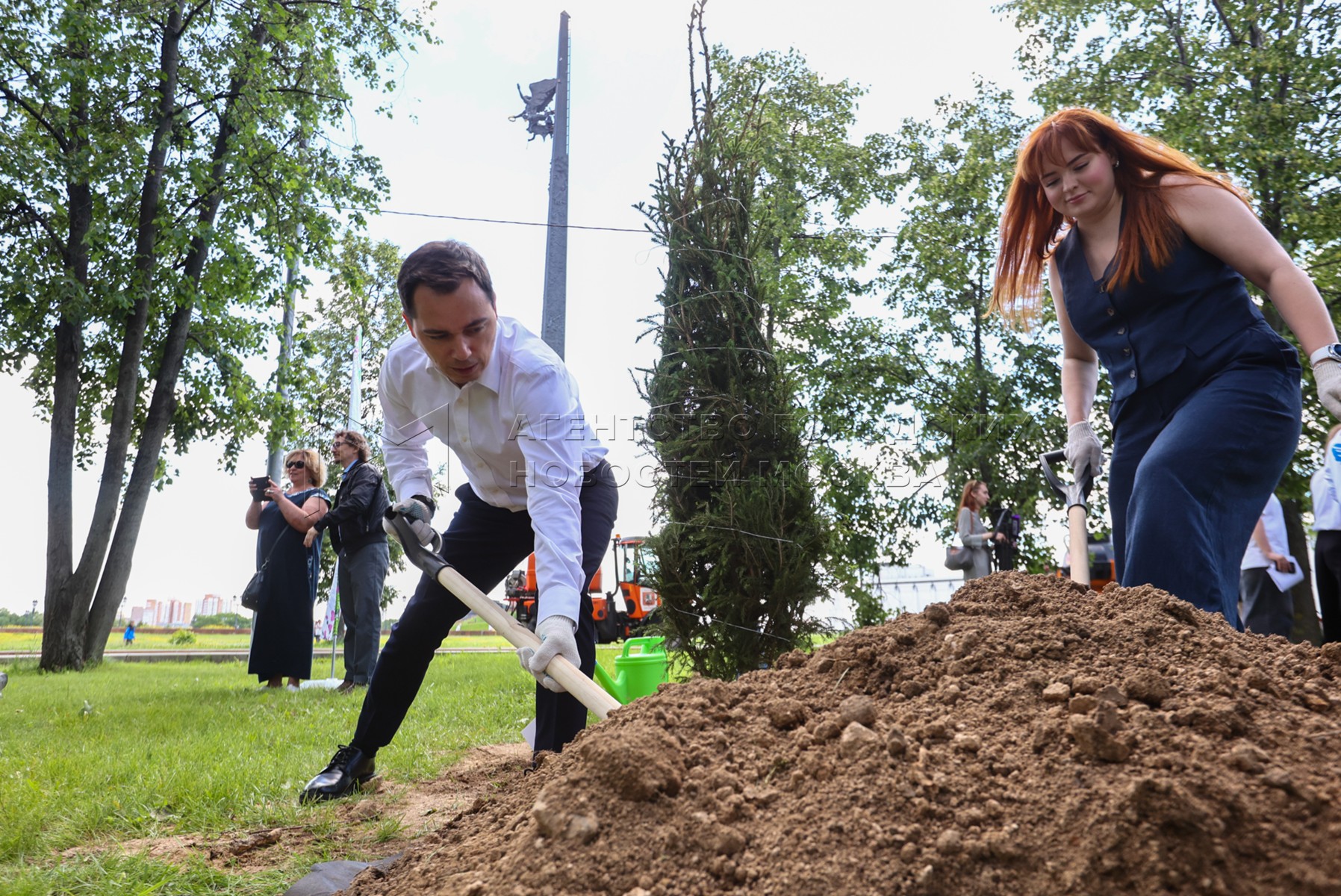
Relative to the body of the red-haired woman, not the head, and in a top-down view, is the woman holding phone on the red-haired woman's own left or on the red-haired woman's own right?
on the red-haired woman's own right

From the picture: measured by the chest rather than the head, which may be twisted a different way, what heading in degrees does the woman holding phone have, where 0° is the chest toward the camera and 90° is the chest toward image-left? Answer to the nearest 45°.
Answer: approximately 45°

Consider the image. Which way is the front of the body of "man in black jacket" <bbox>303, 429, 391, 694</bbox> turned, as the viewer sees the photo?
to the viewer's left

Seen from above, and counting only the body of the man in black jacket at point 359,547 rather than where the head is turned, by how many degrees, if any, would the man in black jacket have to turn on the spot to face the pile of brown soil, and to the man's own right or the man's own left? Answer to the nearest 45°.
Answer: approximately 90° to the man's own left

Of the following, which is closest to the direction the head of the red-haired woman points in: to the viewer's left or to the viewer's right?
to the viewer's left

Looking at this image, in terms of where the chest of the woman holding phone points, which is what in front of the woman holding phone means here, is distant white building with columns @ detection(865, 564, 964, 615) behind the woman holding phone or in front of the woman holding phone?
behind

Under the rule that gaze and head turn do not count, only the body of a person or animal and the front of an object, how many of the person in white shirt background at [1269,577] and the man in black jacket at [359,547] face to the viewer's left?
1

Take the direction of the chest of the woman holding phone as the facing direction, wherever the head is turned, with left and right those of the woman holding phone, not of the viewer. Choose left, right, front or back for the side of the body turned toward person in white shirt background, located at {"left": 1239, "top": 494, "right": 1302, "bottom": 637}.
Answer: left
